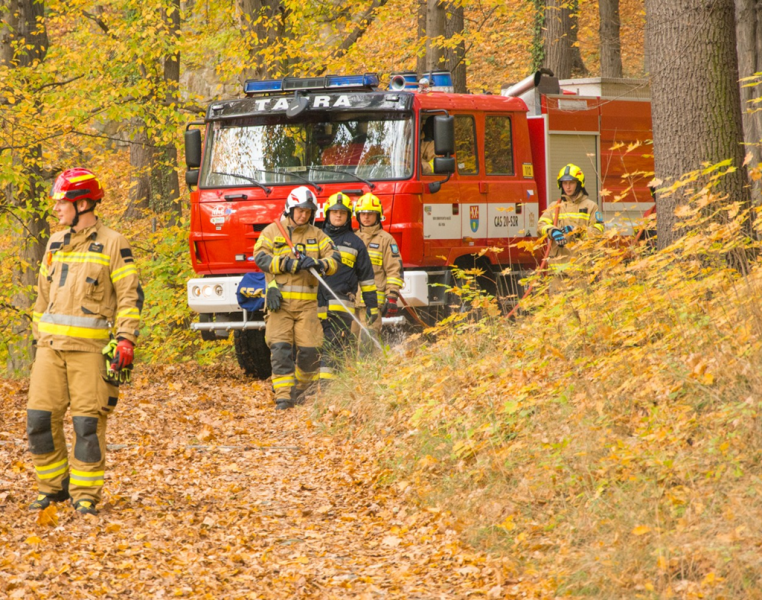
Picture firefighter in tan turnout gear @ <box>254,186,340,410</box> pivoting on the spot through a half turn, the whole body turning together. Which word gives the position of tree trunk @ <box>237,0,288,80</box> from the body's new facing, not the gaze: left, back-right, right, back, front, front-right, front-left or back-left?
front

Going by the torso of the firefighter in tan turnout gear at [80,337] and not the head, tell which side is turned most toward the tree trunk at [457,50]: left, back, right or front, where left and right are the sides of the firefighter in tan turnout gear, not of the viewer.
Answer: back

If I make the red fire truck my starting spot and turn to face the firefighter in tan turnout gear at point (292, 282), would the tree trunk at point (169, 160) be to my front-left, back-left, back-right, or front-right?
back-right

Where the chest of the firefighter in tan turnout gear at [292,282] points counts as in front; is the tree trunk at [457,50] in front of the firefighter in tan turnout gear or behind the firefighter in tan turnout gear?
behind

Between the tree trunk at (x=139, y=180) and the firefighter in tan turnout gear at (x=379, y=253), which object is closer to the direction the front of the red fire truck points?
the firefighter in tan turnout gear

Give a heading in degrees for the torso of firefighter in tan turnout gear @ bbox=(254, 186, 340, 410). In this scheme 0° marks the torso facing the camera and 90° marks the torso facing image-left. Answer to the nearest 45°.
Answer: approximately 0°

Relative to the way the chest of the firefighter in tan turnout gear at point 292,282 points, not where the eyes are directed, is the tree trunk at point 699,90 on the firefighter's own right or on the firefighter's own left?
on the firefighter's own left

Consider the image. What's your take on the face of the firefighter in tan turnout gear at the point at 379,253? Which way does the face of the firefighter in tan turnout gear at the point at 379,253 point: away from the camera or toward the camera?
toward the camera

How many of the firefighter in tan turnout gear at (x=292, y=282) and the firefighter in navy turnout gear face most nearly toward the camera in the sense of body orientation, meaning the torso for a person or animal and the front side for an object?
2

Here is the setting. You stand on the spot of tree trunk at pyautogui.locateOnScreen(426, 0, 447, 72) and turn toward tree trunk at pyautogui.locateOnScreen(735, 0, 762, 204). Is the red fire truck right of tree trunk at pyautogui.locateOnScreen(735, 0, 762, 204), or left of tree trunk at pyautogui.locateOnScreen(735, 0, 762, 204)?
right

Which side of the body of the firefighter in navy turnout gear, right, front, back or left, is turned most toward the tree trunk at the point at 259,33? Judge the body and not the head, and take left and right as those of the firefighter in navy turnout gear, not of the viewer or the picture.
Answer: back

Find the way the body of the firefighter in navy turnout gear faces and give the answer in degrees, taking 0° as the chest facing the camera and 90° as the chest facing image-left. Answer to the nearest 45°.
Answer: approximately 0°
